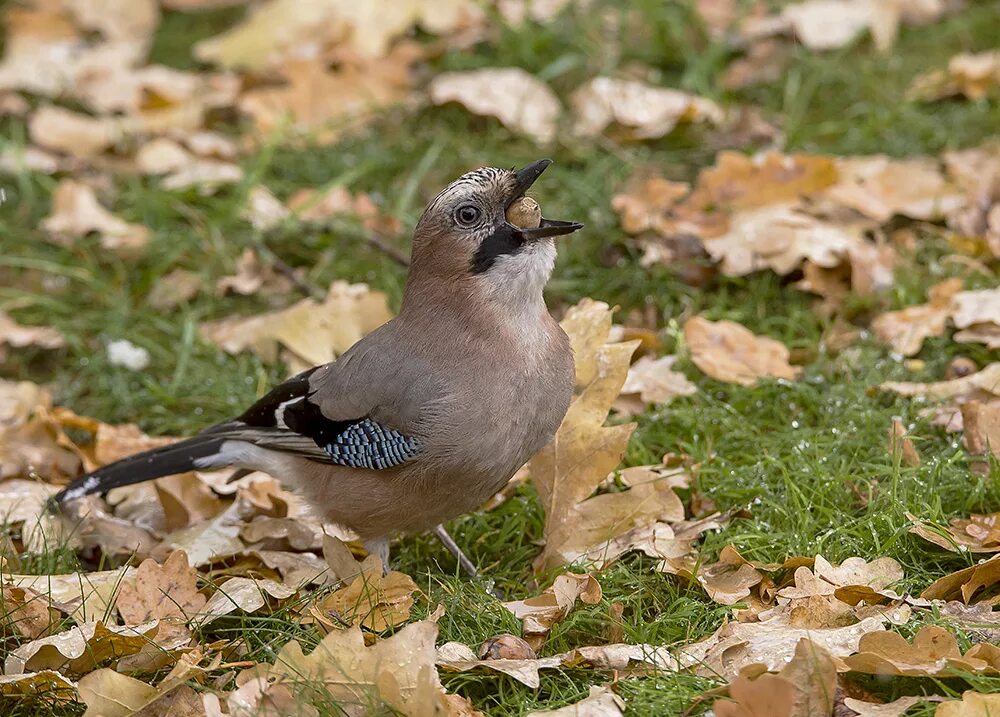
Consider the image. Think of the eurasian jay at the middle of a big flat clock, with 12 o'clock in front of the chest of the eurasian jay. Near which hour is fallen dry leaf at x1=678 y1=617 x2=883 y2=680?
The fallen dry leaf is roughly at 2 o'clock from the eurasian jay.

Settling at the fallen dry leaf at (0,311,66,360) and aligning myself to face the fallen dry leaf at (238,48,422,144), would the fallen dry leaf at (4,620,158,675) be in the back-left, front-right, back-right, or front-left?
back-right

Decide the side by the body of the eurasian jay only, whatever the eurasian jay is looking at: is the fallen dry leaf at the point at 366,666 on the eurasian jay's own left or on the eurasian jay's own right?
on the eurasian jay's own right

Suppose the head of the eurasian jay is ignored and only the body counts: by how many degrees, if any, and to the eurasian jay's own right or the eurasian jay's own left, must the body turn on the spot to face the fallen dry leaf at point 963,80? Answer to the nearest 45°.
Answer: approximately 45° to the eurasian jay's own left

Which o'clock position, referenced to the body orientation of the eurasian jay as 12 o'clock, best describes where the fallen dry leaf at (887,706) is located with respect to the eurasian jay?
The fallen dry leaf is roughly at 2 o'clock from the eurasian jay.

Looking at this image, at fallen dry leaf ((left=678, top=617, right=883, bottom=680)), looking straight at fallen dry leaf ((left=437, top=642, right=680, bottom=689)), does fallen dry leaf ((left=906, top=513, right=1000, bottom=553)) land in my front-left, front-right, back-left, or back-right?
back-right

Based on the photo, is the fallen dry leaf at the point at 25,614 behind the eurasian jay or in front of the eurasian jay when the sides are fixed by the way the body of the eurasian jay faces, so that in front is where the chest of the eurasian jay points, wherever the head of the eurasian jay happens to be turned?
behind

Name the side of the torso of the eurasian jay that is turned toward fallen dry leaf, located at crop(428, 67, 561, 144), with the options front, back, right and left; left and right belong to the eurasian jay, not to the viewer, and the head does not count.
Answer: left

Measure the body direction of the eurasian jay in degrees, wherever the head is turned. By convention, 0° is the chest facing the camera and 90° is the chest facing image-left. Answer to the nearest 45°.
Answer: approximately 270°
